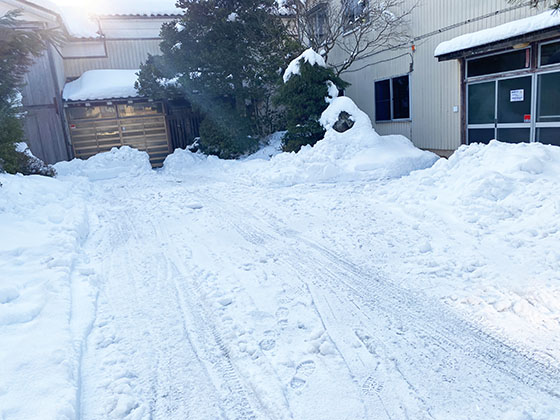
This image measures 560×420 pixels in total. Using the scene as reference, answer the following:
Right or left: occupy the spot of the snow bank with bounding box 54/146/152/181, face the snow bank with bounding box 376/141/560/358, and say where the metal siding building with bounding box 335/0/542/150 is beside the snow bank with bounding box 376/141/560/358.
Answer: left

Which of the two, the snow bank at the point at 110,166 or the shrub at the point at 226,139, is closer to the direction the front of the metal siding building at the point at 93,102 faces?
the snow bank

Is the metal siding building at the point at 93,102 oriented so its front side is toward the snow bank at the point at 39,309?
yes

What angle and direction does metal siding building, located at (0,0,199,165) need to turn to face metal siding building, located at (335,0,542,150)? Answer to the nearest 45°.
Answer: approximately 45° to its left

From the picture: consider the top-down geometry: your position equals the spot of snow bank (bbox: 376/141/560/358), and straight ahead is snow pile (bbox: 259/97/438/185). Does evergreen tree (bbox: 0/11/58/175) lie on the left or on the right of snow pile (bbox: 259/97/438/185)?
left

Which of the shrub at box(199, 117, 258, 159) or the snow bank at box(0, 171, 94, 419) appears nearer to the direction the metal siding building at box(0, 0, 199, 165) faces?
the snow bank

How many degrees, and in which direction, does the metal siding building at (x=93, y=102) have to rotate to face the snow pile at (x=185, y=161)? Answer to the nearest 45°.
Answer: approximately 45° to its left

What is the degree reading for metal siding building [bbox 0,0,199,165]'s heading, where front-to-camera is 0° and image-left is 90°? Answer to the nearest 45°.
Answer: approximately 0°
